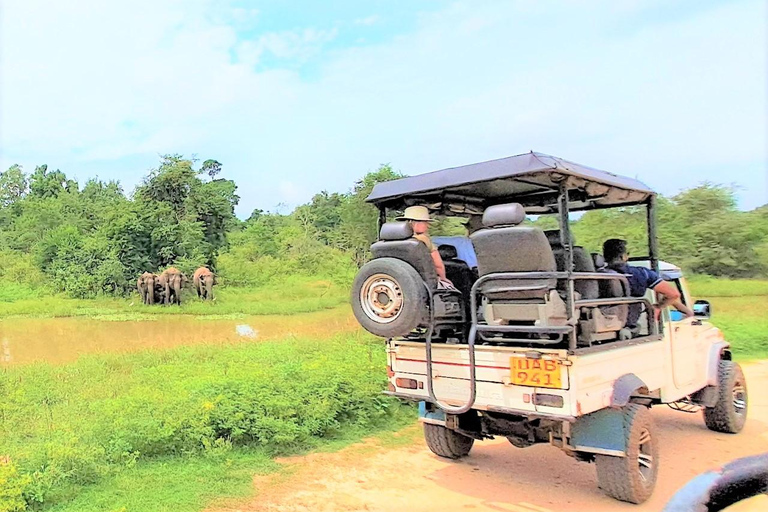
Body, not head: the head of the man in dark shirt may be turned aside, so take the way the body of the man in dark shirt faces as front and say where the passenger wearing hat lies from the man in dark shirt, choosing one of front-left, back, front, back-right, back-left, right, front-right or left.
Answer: back

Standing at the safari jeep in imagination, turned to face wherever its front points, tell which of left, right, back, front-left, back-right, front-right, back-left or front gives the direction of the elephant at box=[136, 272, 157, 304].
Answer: left

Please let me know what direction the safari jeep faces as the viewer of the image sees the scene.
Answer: facing away from the viewer and to the right of the viewer

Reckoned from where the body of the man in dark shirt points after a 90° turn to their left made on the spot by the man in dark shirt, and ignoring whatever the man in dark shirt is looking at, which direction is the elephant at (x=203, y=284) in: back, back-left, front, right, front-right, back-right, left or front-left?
front

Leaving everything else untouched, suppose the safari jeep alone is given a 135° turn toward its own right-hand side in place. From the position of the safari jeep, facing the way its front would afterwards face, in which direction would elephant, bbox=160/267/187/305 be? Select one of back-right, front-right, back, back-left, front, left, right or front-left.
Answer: back-right

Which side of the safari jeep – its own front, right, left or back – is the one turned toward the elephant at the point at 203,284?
left

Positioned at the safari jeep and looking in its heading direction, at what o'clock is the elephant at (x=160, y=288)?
The elephant is roughly at 9 o'clock from the safari jeep.

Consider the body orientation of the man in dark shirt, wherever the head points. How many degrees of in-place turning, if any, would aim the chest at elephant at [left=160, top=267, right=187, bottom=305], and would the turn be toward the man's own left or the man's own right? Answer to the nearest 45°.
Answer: approximately 90° to the man's own left

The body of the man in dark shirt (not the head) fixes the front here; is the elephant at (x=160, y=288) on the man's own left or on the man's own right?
on the man's own left

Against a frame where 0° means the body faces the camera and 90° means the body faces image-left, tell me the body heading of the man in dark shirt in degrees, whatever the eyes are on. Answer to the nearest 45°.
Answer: approximately 225°
